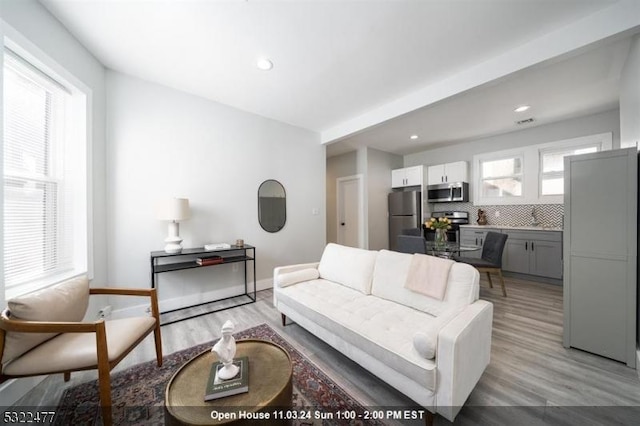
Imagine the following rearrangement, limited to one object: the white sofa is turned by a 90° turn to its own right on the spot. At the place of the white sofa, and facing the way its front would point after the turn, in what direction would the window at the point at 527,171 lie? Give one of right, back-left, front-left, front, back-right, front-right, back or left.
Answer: right

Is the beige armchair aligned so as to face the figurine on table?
yes

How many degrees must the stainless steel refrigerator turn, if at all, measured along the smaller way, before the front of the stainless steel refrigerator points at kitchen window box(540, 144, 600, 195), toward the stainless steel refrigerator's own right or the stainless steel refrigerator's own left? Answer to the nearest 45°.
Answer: approximately 90° to the stainless steel refrigerator's own left

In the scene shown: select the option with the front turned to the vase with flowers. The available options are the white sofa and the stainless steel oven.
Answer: the stainless steel oven

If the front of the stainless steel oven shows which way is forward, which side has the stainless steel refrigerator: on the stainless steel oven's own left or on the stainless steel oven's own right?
on the stainless steel oven's own right

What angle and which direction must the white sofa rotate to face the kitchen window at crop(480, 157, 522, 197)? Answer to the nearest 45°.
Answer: approximately 180°

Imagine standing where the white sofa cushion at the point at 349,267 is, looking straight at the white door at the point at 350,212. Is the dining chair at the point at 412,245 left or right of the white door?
right

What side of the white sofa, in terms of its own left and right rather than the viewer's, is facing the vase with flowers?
back

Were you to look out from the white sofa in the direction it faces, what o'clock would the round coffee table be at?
The round coffee table is roughly at 12 o'clock from the white sofa.

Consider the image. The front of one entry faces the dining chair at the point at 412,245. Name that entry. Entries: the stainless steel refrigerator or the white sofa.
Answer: the stainless steel refrigerator

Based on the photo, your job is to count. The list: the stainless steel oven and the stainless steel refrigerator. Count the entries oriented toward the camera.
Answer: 2

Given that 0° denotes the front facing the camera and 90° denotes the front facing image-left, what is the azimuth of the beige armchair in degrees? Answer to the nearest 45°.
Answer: approximately 315°
